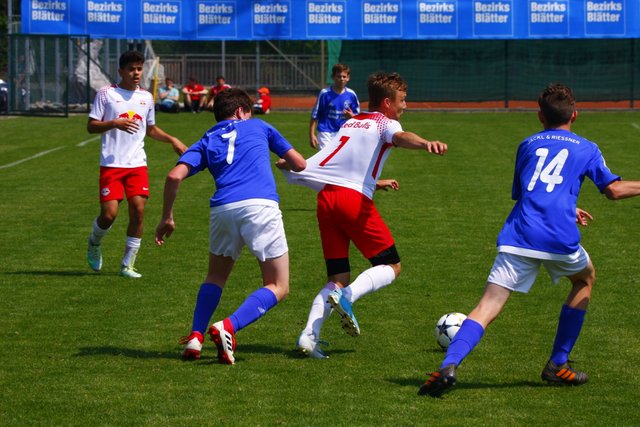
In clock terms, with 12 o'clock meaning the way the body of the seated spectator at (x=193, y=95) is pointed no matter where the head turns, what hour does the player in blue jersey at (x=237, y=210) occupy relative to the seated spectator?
The player in blue jersey is roughly at 12 o'clock from the seated spectator.

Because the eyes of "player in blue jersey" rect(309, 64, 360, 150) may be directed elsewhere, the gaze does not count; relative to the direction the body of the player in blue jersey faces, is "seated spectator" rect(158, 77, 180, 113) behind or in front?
behind

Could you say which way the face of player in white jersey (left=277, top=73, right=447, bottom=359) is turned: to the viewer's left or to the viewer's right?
to the viewer's right

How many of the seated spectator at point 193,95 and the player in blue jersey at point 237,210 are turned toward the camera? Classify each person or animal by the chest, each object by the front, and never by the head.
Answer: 1

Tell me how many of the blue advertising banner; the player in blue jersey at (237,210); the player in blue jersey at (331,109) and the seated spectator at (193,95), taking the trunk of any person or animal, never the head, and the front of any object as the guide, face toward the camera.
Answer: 3

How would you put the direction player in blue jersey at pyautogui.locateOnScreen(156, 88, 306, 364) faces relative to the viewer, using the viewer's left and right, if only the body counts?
facing away from the viewer and to the right of the viewer

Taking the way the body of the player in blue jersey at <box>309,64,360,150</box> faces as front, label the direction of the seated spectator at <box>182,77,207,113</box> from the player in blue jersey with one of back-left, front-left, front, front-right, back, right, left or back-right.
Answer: back

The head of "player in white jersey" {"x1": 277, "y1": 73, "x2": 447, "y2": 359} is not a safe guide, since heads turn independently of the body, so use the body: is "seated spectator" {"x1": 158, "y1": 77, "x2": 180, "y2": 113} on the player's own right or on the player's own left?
on the player's own left

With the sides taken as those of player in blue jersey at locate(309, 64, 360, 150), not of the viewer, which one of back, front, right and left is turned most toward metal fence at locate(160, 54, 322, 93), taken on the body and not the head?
back

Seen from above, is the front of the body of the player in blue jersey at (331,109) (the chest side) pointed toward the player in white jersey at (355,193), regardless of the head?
yes

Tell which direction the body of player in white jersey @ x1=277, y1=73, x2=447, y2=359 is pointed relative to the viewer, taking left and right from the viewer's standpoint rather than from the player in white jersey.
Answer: facing away from the viewer and to the right of the viewer

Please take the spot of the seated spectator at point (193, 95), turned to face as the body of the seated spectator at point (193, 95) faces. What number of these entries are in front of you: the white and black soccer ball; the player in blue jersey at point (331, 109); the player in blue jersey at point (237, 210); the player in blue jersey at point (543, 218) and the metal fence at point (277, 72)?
4

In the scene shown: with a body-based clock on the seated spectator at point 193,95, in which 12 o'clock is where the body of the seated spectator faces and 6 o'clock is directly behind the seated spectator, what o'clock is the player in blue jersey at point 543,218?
The player in blue jersey is roughly at 12 o'clock from the seated spectator.

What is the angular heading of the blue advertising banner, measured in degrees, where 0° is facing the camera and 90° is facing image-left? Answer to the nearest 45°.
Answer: approximately 0°
